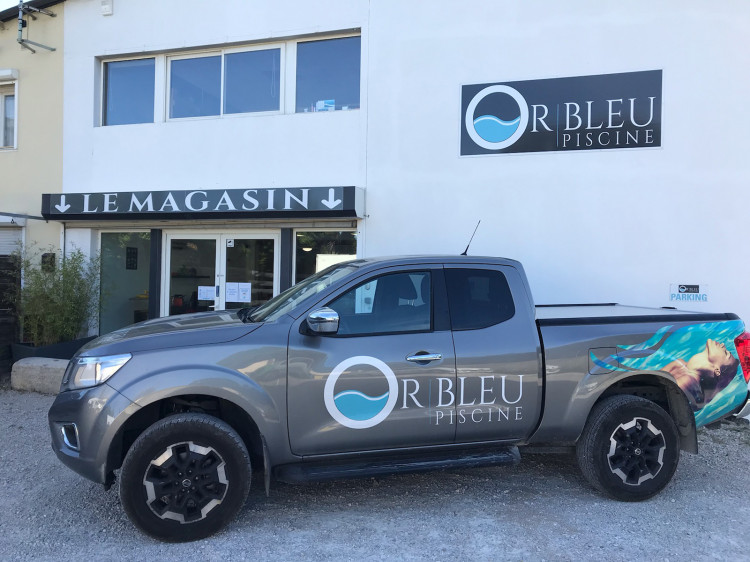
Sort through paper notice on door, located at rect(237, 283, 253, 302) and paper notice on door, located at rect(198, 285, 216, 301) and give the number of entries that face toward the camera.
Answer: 2

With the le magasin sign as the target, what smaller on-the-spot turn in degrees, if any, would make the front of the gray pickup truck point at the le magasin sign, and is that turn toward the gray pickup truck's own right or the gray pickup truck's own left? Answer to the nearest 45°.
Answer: approximately 45° to the gray pickup truck's own right

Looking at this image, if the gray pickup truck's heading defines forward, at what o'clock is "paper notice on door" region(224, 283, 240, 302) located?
The paper notice on door is roughly at 2 o'clock from the gray pickup truck.

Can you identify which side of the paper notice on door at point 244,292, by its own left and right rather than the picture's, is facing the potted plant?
right

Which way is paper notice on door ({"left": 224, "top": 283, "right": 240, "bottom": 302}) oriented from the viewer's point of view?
toward the camera

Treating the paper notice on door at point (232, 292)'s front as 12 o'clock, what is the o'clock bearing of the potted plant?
The potted plant is roughly at 3 o'clock from the paper notice on door.

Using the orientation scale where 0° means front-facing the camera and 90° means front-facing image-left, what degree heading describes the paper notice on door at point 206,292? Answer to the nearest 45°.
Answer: approximately 0°

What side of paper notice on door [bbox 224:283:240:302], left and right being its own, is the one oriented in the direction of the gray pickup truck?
front

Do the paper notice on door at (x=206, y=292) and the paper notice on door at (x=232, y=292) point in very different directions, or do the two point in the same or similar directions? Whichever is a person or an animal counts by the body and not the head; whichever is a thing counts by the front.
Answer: same or similar directions

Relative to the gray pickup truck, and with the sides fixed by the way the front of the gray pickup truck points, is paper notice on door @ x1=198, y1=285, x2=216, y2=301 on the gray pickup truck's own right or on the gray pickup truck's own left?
on the gray pickup truck's own right

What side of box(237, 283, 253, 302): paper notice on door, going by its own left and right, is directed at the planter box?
right

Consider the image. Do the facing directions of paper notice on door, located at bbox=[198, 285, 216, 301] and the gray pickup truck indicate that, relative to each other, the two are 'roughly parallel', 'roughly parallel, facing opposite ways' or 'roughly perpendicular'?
roughly perpendicular

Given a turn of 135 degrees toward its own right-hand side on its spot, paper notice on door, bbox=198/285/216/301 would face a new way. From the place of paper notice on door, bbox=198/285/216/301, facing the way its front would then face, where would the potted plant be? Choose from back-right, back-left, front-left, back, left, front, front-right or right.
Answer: front-left

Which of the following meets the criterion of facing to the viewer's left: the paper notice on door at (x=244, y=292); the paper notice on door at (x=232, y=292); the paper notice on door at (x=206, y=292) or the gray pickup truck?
the gray pickup truck

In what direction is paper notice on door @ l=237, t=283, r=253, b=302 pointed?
toward the camera
